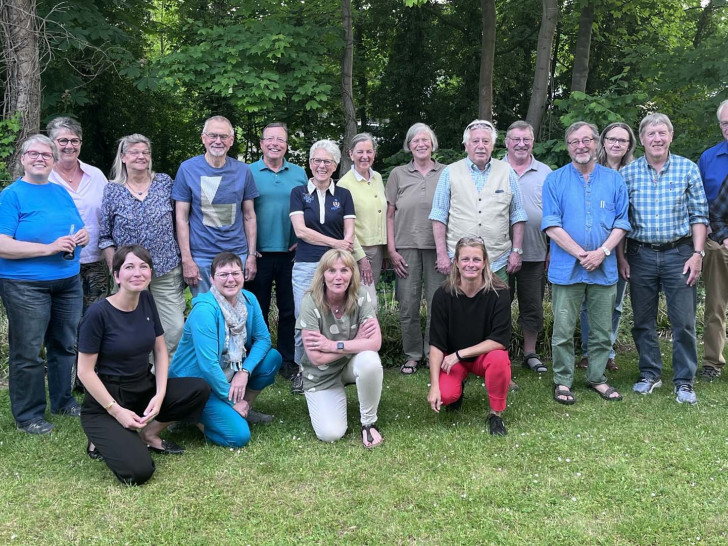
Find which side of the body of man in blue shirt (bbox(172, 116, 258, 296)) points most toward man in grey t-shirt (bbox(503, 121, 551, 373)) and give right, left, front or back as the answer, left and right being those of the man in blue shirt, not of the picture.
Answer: left

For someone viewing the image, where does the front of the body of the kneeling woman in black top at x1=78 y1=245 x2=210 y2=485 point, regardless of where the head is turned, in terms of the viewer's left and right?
facing the viewer and to the right of the viewer

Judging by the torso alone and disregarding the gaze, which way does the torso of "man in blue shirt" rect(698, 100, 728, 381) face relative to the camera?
toward the camera

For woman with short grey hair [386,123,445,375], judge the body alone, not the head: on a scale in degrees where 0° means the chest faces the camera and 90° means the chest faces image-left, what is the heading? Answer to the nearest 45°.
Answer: approximately 0°

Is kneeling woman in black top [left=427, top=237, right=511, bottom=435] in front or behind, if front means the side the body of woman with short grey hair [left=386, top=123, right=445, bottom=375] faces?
in front

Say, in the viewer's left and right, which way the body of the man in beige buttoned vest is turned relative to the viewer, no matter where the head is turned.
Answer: facing the viewer

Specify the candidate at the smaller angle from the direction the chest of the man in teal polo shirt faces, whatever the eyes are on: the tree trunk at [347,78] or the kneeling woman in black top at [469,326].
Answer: the kneeling woman in black top

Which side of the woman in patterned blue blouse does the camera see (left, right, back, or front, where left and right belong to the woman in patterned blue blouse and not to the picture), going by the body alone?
front

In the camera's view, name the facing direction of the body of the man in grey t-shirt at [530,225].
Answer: toward the camera

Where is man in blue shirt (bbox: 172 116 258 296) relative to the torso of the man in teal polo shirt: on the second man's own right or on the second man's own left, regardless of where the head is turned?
on the second man's own right

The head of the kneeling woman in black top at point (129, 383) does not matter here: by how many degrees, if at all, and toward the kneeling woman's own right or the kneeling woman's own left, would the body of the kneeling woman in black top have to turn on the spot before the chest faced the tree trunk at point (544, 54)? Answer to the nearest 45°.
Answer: approximately 90° to the kneeling woman's own left

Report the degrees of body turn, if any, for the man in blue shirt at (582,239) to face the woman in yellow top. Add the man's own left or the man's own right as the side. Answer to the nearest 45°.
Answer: approximately 90° to the man's own right

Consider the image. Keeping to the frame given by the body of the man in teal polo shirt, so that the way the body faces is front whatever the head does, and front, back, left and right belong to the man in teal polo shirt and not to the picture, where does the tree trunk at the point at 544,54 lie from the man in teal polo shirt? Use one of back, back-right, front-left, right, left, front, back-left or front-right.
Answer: back-left

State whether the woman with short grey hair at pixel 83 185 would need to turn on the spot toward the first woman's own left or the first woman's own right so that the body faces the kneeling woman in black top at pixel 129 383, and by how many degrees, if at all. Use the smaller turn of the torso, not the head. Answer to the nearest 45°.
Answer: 0° — they already face them

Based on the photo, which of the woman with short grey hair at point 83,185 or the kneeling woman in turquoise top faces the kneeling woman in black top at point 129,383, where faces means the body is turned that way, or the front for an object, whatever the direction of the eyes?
the woman with short grey hair
